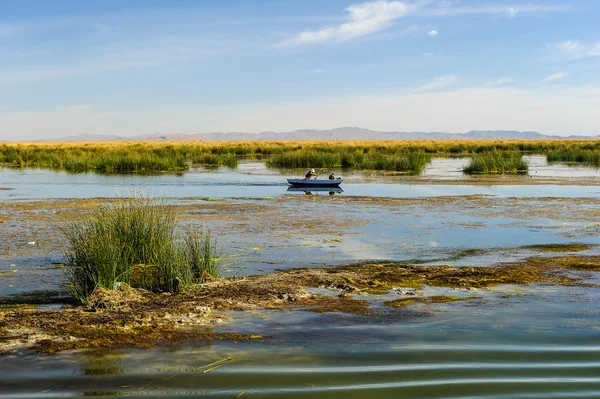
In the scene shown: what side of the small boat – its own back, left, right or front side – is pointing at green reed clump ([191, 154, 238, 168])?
left

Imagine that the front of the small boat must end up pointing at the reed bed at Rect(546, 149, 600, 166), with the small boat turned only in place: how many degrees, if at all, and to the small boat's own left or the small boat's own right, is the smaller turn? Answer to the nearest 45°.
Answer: approximately 45° to the small boat's own left

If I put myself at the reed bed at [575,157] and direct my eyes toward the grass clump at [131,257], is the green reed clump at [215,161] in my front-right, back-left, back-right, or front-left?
front-right

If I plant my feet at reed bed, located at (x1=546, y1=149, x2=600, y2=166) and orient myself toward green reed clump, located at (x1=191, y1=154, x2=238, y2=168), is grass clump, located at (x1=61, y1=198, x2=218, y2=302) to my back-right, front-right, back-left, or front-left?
front-left

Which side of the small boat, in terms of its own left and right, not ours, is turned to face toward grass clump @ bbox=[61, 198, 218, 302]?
right
